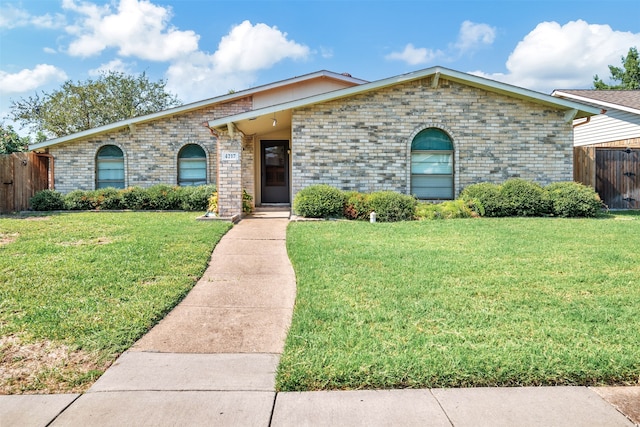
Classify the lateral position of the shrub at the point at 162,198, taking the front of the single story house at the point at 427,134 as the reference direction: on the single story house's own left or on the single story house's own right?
on the single story house's own right

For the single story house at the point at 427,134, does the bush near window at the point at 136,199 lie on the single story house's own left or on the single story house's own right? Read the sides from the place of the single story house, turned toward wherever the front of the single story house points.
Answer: on the single story house's own right

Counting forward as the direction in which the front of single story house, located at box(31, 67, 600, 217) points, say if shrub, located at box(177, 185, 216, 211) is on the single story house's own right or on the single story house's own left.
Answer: on the single story house's own right

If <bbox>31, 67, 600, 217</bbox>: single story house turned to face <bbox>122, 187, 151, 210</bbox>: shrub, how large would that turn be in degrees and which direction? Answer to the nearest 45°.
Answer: approximately 90° to its right

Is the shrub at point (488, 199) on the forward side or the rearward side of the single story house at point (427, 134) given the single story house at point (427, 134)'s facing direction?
on the forward side

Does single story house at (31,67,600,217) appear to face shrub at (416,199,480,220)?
no

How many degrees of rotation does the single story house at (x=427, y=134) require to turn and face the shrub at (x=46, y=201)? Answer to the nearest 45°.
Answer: approximately 90° to its right

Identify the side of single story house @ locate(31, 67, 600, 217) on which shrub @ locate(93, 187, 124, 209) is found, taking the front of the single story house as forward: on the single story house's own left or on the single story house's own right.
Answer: on the single story house's own right

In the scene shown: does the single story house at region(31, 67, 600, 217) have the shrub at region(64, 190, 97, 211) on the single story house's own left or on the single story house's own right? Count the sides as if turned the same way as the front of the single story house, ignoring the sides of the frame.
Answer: on the single story house's own right

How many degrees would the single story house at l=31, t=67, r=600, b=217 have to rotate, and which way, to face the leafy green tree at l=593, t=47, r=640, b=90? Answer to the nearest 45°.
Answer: approximately 135° to its left

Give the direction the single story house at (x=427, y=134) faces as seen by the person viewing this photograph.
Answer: facing the viewer
